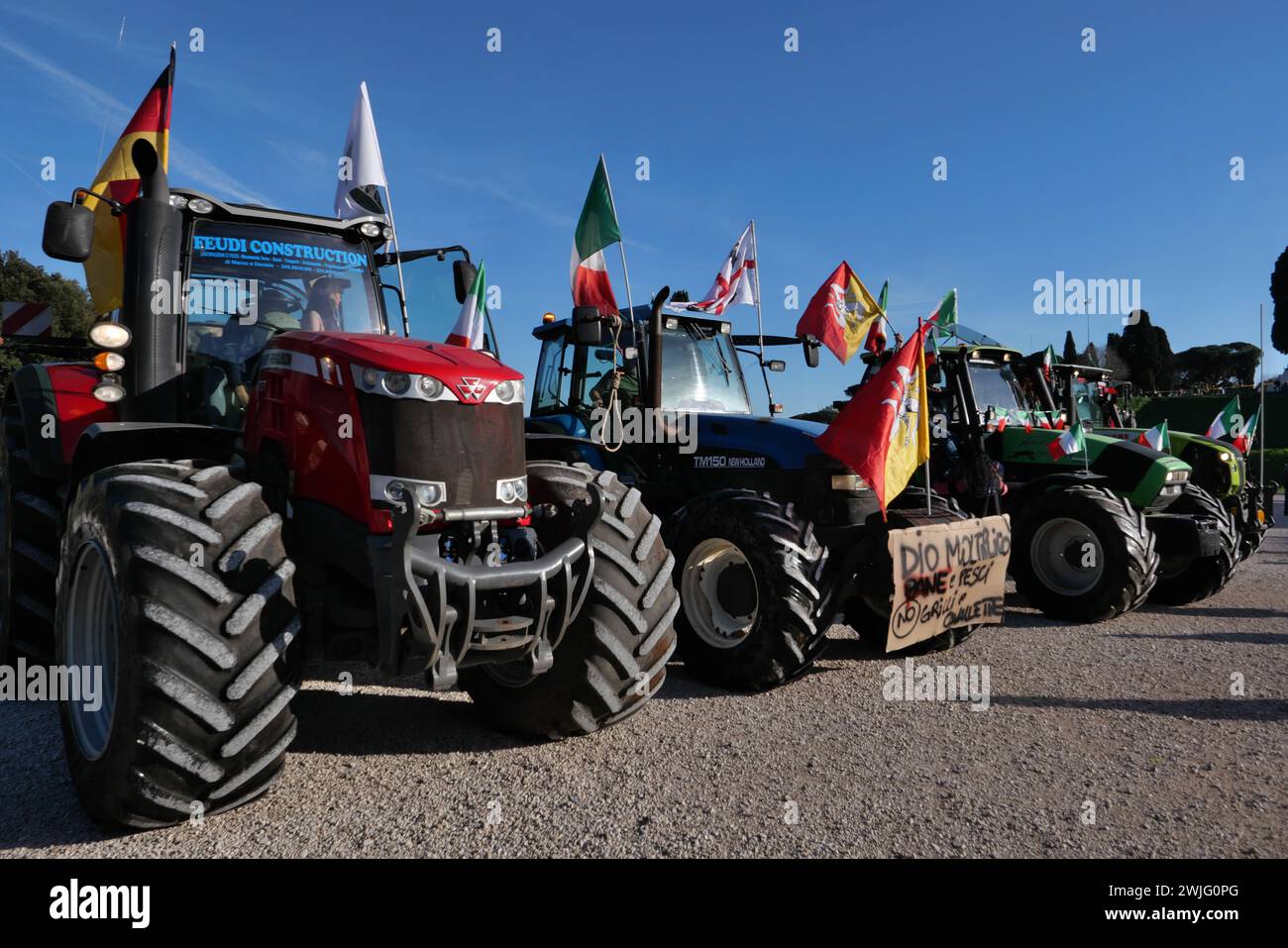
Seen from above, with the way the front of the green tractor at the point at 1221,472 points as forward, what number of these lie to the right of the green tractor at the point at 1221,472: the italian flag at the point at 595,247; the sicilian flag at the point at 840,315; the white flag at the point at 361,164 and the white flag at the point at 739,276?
4

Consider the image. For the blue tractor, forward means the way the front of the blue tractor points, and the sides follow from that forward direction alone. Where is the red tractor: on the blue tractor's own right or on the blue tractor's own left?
on the blue tractor's own right

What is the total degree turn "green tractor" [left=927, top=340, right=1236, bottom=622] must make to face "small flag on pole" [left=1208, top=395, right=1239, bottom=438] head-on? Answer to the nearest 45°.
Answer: approximately 135° to its left

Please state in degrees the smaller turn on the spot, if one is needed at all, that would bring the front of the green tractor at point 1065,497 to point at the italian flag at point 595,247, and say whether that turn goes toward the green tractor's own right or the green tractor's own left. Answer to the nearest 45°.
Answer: approximately 90° to the green tractor's own right

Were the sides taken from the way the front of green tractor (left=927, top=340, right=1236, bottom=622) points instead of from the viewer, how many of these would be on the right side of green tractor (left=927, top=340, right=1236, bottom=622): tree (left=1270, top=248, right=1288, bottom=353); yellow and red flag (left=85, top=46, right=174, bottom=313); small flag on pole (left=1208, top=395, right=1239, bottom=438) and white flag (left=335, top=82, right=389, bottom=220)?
2

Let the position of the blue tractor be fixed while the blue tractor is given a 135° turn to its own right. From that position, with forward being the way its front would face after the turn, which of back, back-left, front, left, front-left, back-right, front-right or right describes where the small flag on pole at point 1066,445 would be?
back-right

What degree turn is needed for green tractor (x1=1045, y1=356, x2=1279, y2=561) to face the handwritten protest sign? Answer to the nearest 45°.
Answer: approximately 45° to its right

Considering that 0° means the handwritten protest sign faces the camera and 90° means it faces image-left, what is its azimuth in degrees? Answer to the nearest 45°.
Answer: approximately 315°

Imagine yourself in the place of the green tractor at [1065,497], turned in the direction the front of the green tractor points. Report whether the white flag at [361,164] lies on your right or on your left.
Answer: on your right

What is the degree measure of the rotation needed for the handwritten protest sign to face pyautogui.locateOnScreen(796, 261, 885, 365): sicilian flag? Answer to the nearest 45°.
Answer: approximately 135° to its left

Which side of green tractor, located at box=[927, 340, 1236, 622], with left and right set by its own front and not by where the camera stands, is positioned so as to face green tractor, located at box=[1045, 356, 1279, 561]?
left

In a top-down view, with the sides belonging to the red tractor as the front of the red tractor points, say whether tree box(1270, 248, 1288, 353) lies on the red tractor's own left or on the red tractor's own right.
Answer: on the red tractor's own left
